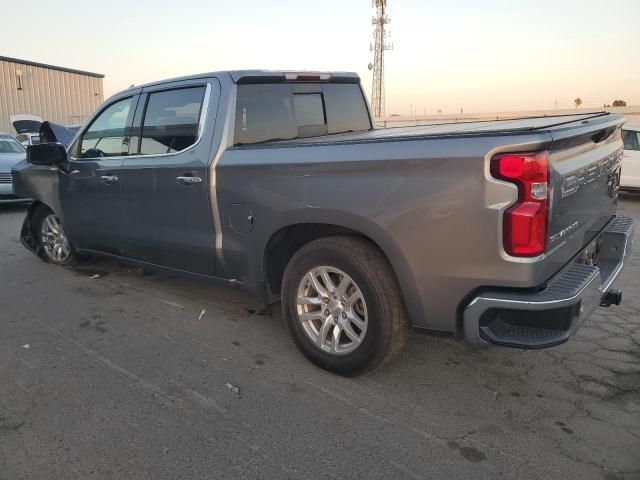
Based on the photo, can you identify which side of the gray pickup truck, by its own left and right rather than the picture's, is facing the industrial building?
front

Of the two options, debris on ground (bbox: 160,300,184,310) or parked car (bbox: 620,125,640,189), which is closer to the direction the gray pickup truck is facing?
the debris on ground

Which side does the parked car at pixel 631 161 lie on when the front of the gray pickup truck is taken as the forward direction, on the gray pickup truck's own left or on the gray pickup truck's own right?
on the gray pickup truck's own right

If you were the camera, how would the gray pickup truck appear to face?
facing away from the viewer and to the left of the viewer

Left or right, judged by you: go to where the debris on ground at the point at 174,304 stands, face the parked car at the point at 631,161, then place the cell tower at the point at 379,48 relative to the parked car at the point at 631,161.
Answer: left

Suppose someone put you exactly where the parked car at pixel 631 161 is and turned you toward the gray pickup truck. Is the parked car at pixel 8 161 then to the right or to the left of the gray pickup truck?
right

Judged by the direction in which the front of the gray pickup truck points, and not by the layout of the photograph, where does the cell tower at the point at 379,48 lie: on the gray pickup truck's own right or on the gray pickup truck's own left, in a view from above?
on the gray pickup truck's own right
